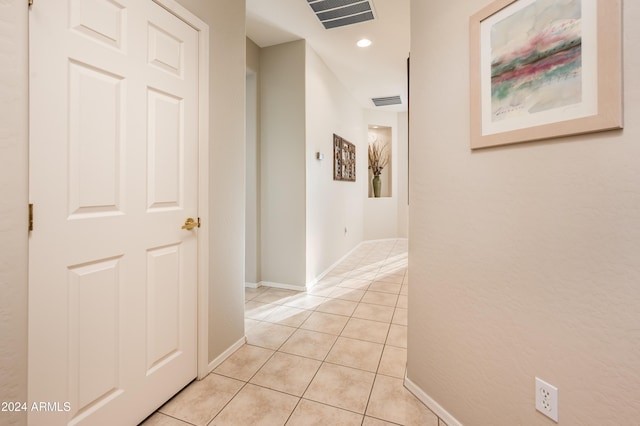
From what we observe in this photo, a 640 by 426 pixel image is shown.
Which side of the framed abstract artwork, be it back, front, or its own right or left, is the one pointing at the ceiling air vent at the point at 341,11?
right

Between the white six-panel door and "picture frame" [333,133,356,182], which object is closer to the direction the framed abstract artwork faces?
the white six-panel door

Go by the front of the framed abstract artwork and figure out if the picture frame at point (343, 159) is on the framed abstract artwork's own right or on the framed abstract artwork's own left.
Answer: on the framed abstract artwork's own right

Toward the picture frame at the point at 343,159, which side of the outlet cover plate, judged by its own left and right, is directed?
right

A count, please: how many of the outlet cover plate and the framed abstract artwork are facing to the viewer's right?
0

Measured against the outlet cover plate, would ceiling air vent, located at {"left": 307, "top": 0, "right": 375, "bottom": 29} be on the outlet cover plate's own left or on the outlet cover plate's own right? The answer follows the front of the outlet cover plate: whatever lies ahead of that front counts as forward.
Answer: on the outlet cover plate's own right

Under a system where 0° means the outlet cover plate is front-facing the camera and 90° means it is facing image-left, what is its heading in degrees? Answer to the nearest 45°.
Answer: approximately 45°
